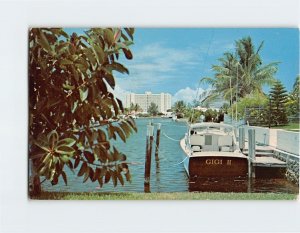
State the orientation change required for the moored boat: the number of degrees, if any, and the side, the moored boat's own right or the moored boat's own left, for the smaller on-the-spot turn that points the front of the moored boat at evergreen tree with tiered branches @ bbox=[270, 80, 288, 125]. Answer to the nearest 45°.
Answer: approximately 90° to the moored boat's own right

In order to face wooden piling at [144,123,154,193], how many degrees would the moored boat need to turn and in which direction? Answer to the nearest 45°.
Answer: approximately 90° to its left

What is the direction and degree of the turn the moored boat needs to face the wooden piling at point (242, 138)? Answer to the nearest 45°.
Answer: approximately 90° to its right

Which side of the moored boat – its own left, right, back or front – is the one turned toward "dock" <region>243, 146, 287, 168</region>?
right

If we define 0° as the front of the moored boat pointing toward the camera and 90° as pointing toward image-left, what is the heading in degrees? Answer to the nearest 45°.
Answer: approximately 180°

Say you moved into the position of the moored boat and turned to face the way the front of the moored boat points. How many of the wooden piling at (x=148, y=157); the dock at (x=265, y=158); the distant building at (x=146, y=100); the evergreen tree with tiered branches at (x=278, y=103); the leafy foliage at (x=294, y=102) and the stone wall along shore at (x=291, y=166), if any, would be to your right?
4
